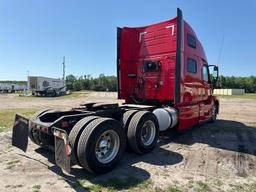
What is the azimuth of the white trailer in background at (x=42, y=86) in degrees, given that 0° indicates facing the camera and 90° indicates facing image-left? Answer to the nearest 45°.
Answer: approximately 225°

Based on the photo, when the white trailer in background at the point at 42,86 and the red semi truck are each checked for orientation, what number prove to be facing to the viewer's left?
0

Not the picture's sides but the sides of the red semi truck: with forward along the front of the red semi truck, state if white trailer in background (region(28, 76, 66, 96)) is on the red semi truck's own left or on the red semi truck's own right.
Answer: on the red semi truck's own left

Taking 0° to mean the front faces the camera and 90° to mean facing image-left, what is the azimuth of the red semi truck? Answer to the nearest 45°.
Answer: approximately 225°

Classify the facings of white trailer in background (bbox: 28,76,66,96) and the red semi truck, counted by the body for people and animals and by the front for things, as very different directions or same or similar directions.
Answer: same or similar directions
